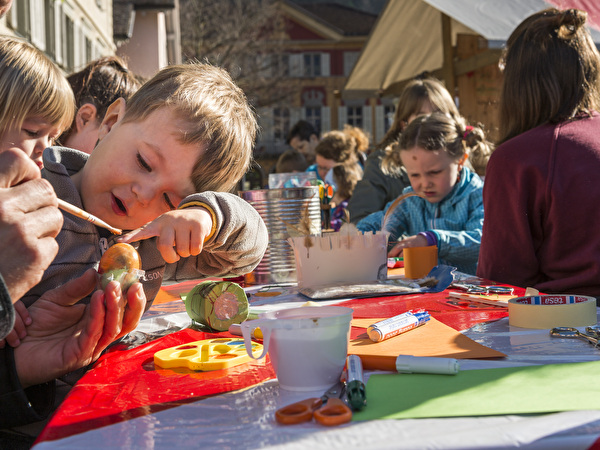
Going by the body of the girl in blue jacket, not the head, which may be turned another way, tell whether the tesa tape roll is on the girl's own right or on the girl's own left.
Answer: on the girl's own left

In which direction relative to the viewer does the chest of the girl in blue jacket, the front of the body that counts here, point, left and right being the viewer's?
facing the viewer and to the left of the viewer

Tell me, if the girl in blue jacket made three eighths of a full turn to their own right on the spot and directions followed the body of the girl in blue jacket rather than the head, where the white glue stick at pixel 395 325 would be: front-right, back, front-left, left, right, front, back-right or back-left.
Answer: back

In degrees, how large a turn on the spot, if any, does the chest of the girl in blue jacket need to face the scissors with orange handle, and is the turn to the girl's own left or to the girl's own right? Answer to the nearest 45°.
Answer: approximately 45° to the girl's own left

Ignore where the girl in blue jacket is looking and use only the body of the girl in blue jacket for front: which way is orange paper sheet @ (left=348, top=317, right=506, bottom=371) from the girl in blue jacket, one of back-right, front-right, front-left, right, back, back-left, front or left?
front-left

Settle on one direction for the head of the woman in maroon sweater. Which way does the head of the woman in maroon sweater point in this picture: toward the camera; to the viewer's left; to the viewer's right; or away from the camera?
away from the camera

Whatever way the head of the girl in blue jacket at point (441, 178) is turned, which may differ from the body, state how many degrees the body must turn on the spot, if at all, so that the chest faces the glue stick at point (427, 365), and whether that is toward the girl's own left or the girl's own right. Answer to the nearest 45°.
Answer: approximately 45° to the girl's own left

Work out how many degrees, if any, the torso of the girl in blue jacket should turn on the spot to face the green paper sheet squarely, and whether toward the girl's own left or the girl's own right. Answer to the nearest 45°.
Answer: approximately 45° to the girl's own left
